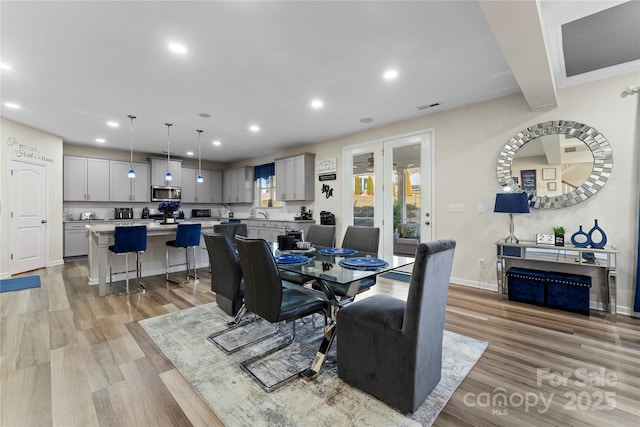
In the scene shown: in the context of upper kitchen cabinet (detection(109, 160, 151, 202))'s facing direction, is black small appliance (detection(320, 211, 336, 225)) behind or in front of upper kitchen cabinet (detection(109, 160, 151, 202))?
in front

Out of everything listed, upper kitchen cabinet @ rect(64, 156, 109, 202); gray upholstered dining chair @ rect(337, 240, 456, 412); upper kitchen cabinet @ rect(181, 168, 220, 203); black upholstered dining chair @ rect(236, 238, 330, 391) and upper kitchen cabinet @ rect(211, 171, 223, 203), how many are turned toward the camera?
3

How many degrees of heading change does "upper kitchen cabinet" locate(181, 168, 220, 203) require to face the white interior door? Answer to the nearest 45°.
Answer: approximately 45° to its right

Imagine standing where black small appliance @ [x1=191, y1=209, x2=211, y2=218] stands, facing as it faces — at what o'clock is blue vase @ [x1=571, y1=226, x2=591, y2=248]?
The blue vase is roughly at 11 o'clock from the black small appliance.

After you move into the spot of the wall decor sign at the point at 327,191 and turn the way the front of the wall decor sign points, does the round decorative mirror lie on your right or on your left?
on your left

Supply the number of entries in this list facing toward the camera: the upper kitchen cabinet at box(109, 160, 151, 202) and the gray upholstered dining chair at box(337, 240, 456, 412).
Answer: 1

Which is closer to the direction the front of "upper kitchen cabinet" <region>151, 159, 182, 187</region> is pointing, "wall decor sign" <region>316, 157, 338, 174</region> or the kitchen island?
the kitchen island

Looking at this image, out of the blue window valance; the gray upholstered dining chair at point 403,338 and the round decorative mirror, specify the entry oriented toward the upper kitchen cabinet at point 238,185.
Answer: the gray upholstered dining chair

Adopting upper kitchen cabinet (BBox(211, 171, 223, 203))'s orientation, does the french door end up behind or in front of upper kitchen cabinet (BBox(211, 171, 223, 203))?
in front

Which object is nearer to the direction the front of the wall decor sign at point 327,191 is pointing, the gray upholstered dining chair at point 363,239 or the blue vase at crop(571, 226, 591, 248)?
the gray upholstered dining chair

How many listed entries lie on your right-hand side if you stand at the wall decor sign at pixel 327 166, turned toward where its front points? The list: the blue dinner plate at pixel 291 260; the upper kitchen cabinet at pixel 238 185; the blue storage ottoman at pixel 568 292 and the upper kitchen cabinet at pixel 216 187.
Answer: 2
